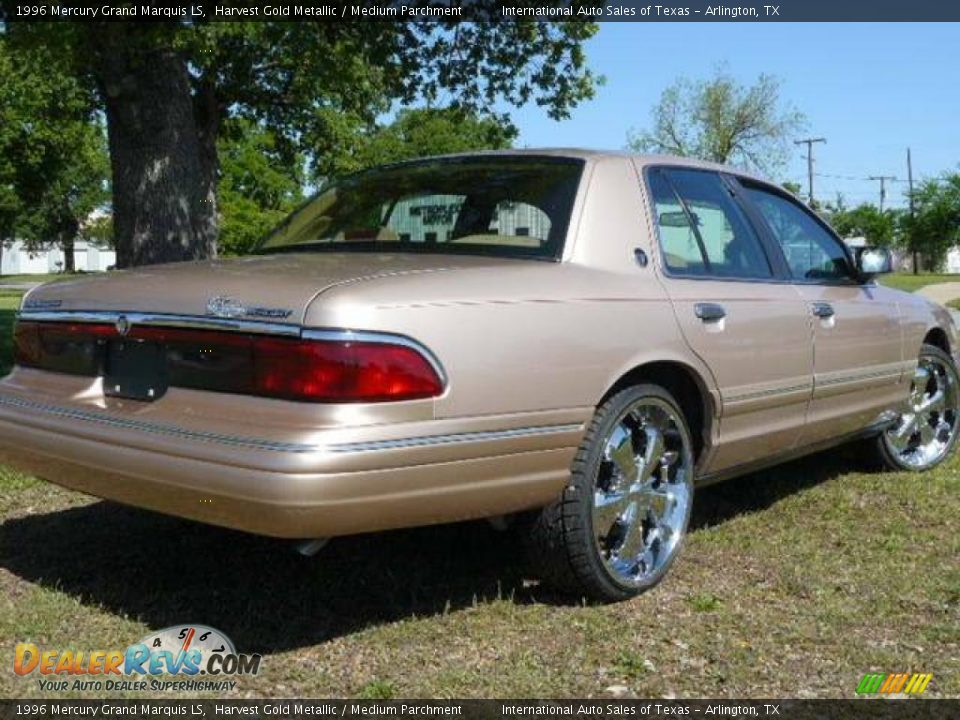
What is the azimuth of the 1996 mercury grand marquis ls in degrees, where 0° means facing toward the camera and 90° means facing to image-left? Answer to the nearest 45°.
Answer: approximately 225°

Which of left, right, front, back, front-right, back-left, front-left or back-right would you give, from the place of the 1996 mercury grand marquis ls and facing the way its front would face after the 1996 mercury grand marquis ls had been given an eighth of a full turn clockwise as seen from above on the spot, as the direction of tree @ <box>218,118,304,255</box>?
left

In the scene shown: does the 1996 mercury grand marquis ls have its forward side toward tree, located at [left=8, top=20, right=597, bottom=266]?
no
